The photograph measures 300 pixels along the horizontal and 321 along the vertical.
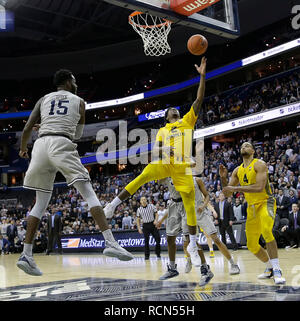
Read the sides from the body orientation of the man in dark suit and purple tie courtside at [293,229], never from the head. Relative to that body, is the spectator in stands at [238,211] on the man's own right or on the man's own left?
on the man's own right

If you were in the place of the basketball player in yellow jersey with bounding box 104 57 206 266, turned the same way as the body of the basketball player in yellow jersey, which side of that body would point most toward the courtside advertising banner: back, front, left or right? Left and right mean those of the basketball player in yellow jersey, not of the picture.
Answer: back

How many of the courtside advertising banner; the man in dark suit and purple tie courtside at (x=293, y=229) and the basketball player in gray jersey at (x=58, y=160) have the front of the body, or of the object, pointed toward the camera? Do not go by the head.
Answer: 2

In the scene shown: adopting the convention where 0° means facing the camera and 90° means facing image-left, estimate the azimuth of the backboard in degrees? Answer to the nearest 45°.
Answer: approximately 45°

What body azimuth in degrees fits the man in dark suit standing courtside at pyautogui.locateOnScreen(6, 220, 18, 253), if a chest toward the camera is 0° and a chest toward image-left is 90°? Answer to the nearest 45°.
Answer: approximately 0°

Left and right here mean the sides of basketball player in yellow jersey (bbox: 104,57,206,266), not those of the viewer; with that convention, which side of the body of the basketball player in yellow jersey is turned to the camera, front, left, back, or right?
front

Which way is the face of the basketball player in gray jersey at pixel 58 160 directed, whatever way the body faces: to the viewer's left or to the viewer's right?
to the viewer's right

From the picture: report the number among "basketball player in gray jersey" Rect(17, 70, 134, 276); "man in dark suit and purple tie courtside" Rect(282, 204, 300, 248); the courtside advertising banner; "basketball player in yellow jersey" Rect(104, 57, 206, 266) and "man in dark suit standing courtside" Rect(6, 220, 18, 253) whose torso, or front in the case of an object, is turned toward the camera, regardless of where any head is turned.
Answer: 4

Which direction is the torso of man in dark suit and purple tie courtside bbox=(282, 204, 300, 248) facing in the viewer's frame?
toward the camera
